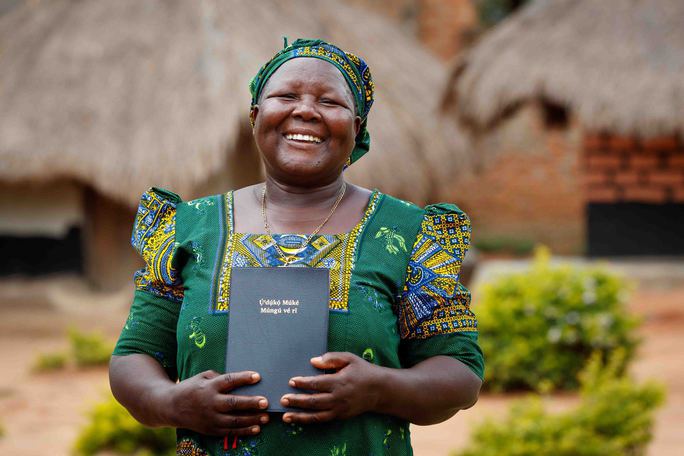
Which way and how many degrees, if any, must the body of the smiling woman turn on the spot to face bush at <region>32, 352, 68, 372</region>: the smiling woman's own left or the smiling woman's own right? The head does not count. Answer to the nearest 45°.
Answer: approximately 180°

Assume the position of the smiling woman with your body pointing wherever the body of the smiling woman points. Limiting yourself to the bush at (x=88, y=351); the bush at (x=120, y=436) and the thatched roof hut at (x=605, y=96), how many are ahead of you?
0

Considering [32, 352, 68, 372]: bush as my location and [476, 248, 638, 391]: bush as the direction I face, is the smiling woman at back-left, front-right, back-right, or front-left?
front-right

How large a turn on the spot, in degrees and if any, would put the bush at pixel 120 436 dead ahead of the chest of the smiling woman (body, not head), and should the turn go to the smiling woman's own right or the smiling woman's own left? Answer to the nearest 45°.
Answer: approximately 180°

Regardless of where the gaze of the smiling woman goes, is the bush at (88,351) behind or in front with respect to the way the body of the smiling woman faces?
behind

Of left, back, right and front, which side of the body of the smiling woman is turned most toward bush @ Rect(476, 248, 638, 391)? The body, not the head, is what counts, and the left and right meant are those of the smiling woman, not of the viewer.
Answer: back

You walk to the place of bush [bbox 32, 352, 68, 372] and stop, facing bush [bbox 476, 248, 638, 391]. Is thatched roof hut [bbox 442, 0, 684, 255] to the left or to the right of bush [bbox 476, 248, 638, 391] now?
left

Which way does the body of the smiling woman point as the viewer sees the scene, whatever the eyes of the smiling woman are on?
toward the camera

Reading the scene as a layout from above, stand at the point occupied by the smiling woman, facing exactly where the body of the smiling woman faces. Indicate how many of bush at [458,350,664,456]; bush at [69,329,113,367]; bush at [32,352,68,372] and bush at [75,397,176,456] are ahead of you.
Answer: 0

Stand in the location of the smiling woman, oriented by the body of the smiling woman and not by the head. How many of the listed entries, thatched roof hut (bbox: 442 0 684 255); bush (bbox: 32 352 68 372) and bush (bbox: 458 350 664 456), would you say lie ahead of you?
0

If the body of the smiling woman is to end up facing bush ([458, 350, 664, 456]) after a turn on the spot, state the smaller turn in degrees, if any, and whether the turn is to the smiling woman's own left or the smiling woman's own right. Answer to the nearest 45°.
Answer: approximately 135° to the smiling woman's own left

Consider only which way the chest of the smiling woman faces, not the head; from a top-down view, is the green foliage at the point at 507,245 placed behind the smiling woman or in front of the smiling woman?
behind

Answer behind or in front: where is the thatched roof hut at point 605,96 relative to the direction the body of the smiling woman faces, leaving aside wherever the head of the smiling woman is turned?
behind

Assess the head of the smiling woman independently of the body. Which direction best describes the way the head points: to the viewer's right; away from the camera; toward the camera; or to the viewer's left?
toward the camera
